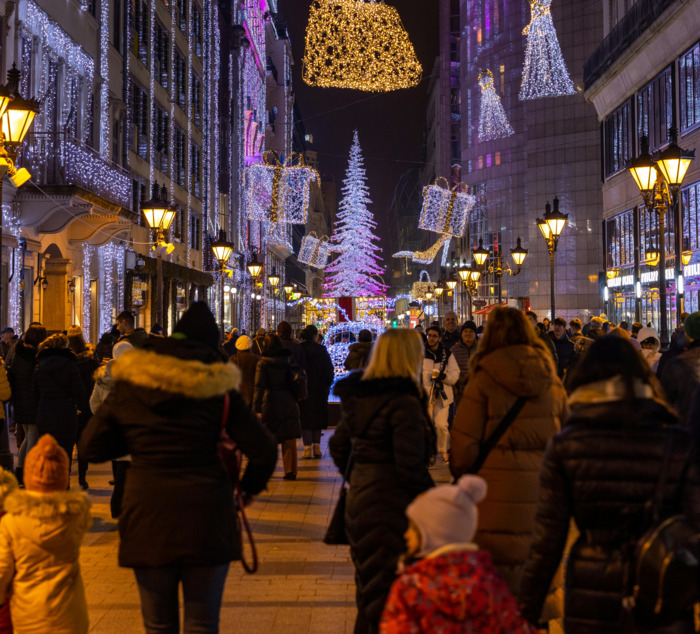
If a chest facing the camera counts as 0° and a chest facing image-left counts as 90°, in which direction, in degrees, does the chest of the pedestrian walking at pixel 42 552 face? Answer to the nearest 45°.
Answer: approximately 180°

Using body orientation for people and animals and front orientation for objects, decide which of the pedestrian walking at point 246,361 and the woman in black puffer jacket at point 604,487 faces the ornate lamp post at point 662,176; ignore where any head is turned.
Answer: the woman in black puffer jacket

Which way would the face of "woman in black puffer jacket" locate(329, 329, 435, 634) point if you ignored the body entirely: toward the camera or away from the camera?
away from the camera

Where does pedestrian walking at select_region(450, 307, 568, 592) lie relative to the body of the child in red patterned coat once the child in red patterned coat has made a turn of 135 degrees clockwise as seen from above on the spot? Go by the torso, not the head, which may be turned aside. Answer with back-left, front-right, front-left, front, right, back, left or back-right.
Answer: left

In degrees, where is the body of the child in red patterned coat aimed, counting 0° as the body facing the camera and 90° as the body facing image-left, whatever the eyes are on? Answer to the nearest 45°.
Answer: approximately 135°

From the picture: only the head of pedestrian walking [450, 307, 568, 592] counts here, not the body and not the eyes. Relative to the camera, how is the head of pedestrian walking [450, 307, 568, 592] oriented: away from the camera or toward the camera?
away from the camera

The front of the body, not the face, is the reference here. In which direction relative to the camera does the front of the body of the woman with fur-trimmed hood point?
away from the camera

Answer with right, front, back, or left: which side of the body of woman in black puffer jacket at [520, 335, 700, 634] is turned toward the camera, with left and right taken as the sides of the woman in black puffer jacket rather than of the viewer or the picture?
back

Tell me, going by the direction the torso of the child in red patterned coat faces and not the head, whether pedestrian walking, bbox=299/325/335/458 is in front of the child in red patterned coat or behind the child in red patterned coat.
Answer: in front

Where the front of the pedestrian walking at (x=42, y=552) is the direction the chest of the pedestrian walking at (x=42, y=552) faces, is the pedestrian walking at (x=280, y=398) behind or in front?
in front

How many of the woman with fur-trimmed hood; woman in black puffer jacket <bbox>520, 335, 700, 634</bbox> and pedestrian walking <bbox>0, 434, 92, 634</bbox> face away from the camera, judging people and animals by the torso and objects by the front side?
3

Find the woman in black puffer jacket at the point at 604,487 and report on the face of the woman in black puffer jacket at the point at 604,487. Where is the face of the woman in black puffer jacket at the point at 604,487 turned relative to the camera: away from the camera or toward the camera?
away from the camera

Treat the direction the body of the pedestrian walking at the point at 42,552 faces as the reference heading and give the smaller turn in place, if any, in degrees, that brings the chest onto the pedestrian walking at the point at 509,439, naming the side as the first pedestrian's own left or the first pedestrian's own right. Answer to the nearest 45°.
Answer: approximately 90° to the first pedestrian's own right

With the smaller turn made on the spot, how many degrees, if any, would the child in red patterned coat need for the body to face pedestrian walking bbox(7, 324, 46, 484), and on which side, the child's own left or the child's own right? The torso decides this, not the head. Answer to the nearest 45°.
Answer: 0° — they already face them

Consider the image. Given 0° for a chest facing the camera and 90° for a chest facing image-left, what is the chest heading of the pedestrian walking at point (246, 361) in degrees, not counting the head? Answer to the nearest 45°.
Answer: approximately 180°

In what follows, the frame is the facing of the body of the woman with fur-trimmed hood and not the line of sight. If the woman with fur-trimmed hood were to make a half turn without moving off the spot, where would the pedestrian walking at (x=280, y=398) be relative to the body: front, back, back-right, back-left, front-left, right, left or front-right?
back

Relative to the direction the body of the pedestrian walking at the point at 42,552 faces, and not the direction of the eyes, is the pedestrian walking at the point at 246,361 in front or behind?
in front

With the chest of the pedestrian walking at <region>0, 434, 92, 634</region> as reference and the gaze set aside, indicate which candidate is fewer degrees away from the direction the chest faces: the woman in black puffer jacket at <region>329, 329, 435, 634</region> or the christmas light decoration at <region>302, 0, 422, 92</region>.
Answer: the christmas light decoration
